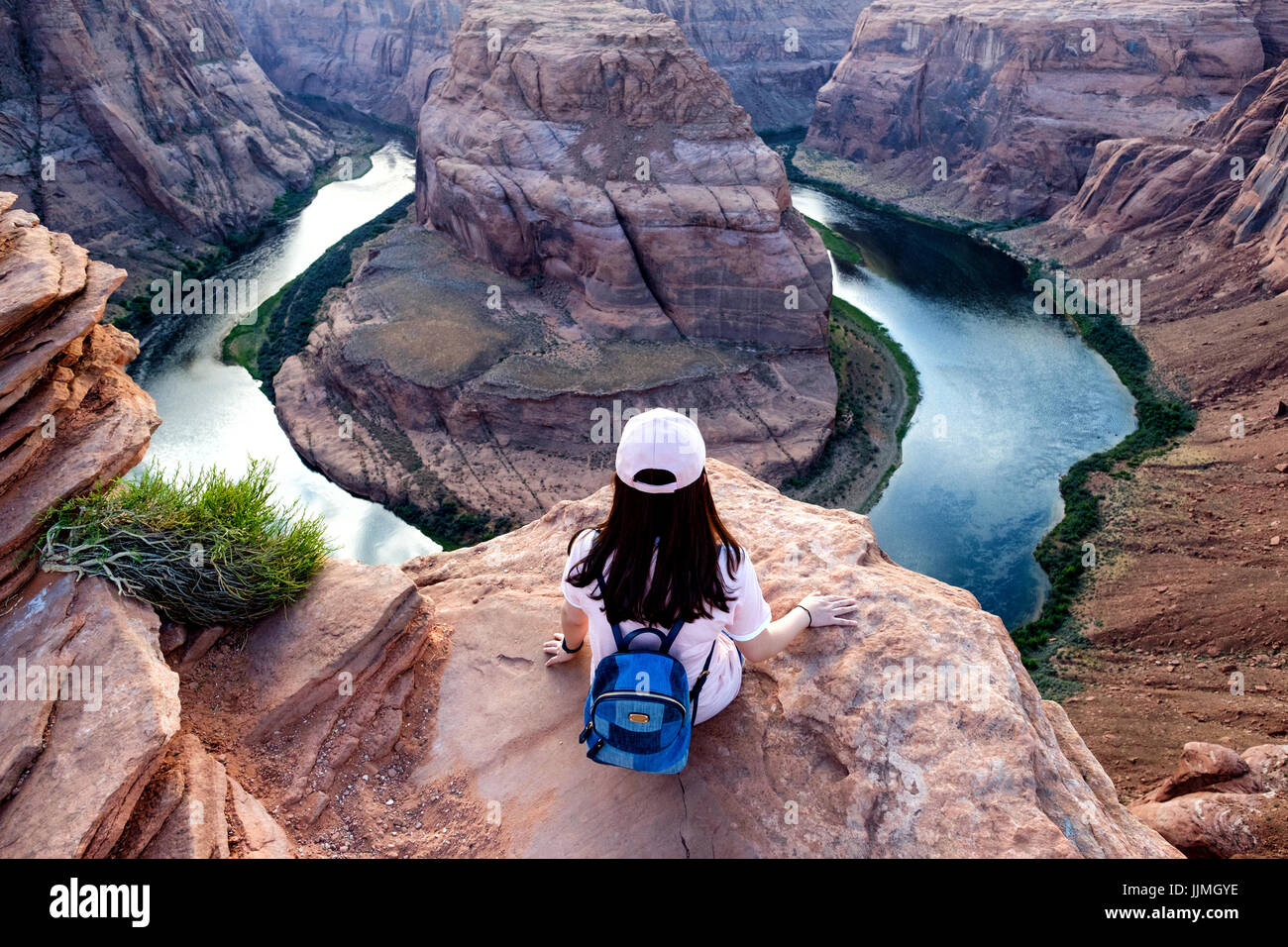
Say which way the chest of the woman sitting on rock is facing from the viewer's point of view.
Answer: away from the camera

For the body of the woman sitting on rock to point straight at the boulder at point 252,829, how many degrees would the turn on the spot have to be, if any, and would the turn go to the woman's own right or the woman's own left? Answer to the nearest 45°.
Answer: approximately 90° to the woman's own left

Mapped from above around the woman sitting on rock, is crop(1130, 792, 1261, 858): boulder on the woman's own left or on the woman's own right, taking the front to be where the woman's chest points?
on the woman's own right

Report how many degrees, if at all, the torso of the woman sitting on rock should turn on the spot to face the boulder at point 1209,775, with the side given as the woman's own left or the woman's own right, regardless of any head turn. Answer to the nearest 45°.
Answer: approximately 45° to the woman's own right

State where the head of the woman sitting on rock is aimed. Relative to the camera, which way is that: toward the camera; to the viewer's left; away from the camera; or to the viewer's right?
away from the camera

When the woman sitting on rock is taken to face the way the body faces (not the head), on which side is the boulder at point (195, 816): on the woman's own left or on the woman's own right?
on the woman's own left

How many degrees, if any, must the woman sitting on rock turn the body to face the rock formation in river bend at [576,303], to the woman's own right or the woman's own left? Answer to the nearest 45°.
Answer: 0° — they already face it

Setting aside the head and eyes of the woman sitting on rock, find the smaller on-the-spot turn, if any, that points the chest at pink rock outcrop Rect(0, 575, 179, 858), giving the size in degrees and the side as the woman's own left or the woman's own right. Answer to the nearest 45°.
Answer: approximately 90° to the woman's own left

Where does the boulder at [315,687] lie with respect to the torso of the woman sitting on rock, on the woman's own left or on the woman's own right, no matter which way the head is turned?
on the woman's own left

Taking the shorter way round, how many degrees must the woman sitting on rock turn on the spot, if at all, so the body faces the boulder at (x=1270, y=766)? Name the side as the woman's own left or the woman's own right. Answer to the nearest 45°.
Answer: approximately 45° to the woman's own right
